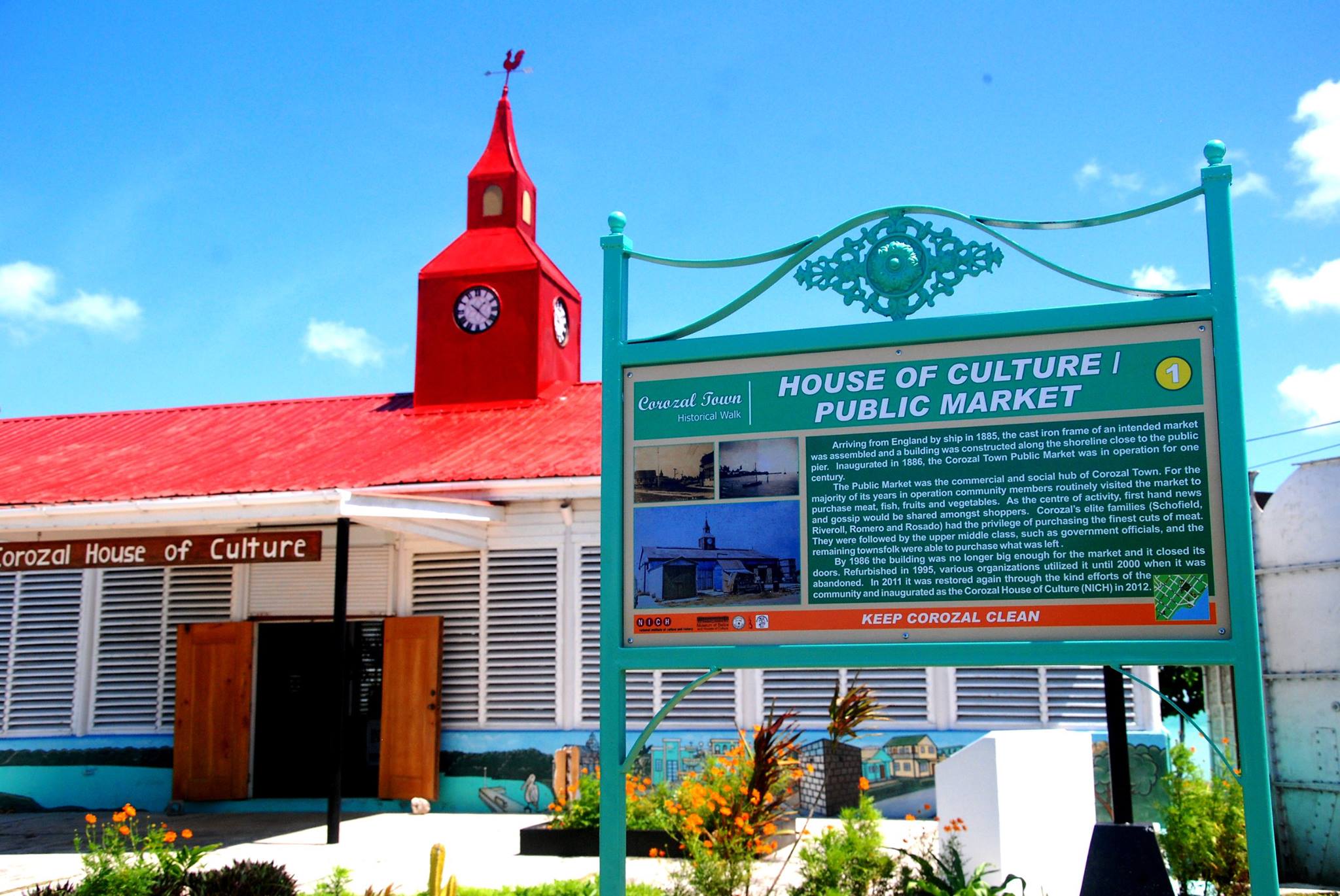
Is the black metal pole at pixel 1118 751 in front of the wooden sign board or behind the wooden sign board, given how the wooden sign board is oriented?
in front

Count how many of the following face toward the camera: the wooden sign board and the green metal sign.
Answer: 2

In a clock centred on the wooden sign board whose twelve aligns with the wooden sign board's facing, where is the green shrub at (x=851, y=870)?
The green shrub is roughly at 11 o'clock from the wooden sign board.

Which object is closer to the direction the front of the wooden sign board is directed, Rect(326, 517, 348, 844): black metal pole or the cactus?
the cactus

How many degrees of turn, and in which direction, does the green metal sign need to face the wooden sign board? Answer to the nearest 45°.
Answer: approximately 135° to its right

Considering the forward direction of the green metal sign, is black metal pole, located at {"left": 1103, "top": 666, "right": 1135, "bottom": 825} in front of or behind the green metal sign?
behind

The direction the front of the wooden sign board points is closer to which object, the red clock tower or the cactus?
the cactus

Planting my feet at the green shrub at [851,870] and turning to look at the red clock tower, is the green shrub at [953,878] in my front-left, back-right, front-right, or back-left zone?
back-right
